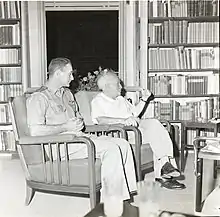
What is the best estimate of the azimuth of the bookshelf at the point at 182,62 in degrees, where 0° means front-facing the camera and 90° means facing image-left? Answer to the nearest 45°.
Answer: approximately 0°

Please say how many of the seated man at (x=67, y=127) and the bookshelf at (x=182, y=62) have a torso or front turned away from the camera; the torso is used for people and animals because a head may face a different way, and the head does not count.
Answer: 0

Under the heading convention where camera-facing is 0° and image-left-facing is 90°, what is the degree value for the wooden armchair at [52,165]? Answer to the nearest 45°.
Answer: approximately 315°

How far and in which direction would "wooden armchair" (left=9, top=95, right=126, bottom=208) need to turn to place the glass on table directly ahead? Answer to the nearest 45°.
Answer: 0° — it already faces it

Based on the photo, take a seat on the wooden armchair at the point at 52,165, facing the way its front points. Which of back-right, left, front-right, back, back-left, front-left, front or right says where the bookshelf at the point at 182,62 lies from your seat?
left

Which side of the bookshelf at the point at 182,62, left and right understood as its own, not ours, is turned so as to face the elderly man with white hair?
front

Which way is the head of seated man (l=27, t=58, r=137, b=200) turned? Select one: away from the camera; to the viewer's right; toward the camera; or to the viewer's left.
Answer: to the viewer's right

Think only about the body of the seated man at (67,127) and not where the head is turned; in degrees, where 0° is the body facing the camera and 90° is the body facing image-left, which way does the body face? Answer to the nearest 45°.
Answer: approximately 315°

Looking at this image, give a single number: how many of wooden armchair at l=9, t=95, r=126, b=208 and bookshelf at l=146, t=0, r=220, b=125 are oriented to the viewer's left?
0

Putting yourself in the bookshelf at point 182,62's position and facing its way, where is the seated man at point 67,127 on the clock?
The seated man is roughly at 1 o'clock from the bookshelf.

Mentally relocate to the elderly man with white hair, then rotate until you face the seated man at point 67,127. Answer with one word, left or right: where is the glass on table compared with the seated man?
left
